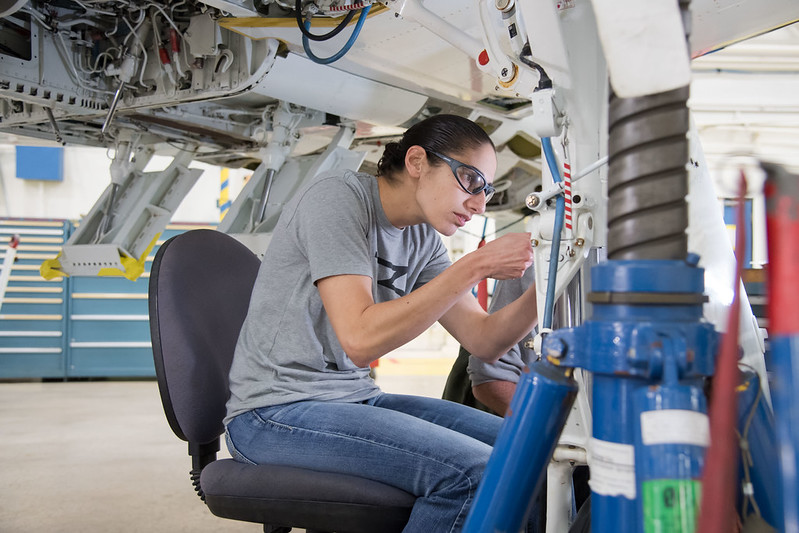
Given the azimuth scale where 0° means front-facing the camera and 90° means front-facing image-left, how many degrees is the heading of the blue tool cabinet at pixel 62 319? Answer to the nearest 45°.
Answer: approximately 0°

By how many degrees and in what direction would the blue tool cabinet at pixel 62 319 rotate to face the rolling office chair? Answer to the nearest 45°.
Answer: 0° — it already faces it
